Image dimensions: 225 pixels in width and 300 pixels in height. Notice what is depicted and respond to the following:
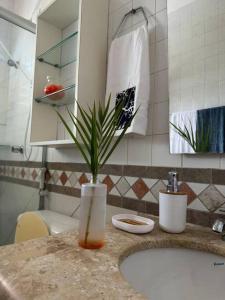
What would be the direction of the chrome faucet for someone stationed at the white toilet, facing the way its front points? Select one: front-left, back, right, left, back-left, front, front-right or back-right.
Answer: left

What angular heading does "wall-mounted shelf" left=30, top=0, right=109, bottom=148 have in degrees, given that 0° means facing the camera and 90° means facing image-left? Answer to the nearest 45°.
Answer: approximately 45°

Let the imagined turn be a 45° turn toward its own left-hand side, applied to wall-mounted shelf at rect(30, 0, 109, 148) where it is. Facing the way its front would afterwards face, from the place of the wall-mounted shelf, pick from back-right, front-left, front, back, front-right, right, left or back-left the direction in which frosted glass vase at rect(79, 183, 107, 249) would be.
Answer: front

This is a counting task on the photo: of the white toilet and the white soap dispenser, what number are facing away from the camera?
0

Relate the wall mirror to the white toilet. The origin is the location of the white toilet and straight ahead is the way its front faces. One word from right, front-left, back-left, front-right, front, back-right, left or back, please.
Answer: left

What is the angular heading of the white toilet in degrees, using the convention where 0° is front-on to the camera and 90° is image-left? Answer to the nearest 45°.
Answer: approximately 45°

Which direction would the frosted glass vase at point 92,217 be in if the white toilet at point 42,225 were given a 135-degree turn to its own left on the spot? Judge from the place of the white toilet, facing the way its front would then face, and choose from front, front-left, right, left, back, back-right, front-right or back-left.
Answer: right

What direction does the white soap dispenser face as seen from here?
toward the camera
